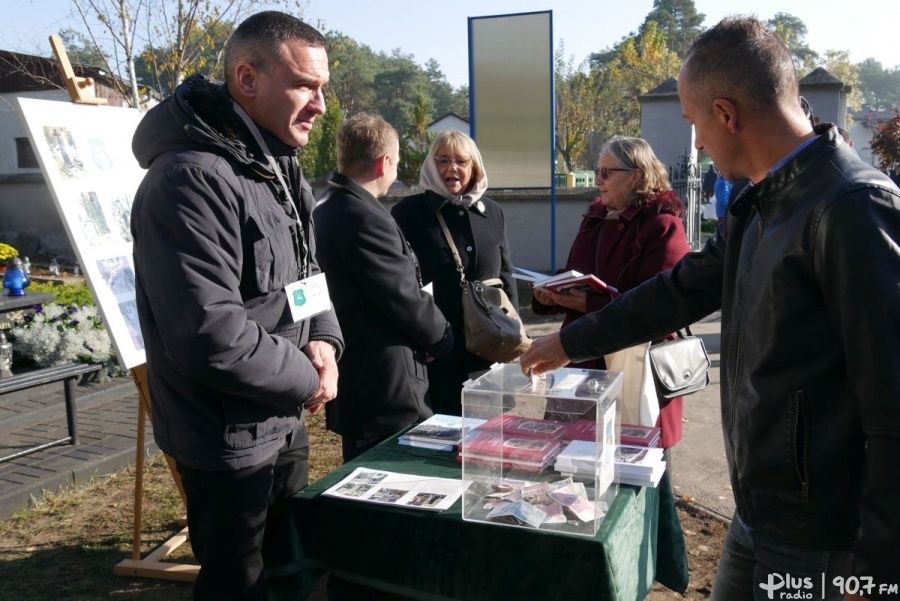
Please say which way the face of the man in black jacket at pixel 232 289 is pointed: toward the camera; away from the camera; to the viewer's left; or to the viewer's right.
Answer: to the viewer's right

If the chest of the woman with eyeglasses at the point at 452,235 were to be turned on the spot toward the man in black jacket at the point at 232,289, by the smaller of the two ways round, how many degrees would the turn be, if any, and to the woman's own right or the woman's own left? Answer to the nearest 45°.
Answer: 0° — they already face them

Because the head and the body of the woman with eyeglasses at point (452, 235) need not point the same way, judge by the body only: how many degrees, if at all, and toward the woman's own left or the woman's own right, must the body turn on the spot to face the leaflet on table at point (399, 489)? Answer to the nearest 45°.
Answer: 0° — they already face it

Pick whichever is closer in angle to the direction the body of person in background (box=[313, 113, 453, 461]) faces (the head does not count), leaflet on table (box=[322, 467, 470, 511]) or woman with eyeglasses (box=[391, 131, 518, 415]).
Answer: the woman with eyeglasses

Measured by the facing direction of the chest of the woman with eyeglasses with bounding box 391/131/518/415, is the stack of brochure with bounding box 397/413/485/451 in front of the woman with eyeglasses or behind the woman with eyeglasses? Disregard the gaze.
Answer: in front

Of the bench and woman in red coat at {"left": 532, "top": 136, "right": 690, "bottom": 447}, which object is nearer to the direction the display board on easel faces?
the woman in red coat

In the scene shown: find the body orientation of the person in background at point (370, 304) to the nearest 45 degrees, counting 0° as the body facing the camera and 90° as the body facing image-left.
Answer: approximately 225°

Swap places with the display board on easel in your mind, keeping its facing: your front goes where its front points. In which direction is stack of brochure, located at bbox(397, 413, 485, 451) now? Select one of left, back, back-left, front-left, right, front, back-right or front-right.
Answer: front

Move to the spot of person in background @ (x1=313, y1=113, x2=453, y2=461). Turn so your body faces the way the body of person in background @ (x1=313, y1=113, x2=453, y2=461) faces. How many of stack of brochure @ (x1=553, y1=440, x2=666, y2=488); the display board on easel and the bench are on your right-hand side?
1

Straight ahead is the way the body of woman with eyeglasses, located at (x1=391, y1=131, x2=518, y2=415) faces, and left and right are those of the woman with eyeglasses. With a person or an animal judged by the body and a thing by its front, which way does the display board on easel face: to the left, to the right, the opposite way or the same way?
to the left

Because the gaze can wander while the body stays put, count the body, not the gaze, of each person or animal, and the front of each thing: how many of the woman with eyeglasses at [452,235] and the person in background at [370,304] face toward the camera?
1

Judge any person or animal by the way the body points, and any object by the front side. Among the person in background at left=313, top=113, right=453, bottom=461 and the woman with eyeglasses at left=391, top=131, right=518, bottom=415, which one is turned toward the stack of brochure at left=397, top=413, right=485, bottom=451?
the woman with eyeglasses

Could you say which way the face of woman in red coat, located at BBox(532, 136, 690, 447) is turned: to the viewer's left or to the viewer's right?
to the viewer's left

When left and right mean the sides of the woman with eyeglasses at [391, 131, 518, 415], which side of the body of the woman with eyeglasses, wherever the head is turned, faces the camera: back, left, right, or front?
front

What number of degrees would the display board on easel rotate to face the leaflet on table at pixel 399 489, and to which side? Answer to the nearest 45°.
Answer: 0° — it already faces it

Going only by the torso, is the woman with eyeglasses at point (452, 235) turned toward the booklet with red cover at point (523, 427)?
yes

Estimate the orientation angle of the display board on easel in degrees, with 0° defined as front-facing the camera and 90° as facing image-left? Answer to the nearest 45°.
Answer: approximately 315°

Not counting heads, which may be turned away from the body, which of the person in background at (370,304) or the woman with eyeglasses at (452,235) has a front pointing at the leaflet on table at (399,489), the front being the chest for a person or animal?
the woman with eyeglasses

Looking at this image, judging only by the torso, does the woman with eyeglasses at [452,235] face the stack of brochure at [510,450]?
yes

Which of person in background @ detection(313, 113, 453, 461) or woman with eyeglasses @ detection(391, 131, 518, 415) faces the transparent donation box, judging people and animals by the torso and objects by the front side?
the woman with eyeglasses
